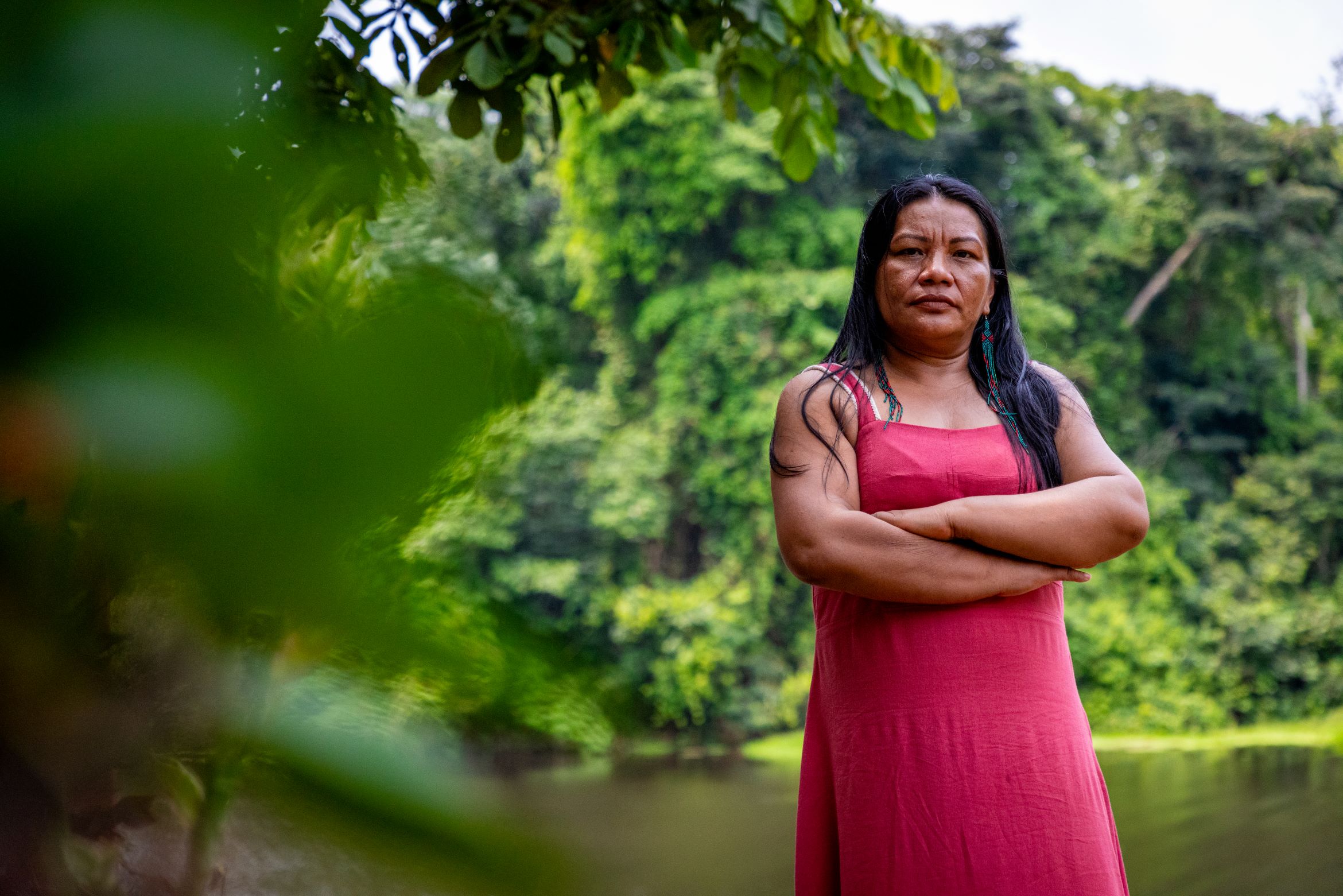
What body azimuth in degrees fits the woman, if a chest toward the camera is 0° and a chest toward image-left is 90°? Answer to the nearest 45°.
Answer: approximately 0°

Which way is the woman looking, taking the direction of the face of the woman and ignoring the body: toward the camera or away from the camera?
toward the camera

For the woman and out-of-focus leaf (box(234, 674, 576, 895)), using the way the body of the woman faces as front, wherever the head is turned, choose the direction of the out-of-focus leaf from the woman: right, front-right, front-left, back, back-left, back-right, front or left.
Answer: front
